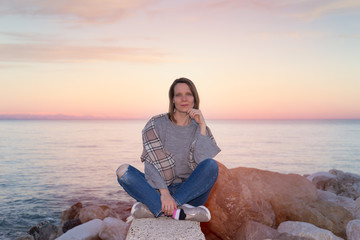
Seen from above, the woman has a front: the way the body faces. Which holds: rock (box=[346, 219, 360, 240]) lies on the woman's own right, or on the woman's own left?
on the woman's own left

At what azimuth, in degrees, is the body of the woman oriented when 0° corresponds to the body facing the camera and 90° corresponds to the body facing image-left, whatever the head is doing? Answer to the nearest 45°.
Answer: approximately 0°

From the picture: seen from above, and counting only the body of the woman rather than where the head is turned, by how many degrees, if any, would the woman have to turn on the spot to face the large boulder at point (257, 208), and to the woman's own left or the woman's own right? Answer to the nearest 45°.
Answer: approximately 135° to the woman's own left

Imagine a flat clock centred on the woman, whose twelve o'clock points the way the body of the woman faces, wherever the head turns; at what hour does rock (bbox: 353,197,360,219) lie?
The rock is roughly at 8 o'clock from the woman.

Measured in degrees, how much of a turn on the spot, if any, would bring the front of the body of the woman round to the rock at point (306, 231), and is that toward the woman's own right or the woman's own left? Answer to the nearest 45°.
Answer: approximately 90° to the woman's own left
